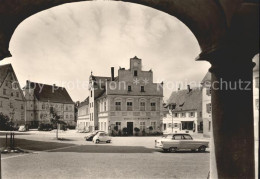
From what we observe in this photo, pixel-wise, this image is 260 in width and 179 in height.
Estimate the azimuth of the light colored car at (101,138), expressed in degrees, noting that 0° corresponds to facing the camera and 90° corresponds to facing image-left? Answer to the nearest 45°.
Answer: approximately 45°

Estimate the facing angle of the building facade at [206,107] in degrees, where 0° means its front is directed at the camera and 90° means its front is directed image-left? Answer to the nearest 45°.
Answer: approximately 45°

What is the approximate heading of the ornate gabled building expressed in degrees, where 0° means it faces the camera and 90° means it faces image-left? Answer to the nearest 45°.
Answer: approximately 0°

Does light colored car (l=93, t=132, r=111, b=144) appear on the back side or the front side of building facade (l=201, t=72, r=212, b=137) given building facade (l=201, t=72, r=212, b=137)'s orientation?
on the front side

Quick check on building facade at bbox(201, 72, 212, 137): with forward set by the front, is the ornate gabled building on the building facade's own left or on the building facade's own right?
on the building facade's own right

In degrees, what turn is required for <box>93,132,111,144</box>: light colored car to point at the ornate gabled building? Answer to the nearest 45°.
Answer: approximately 135° to its right

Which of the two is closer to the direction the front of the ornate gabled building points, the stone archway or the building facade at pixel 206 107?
the stone archway
